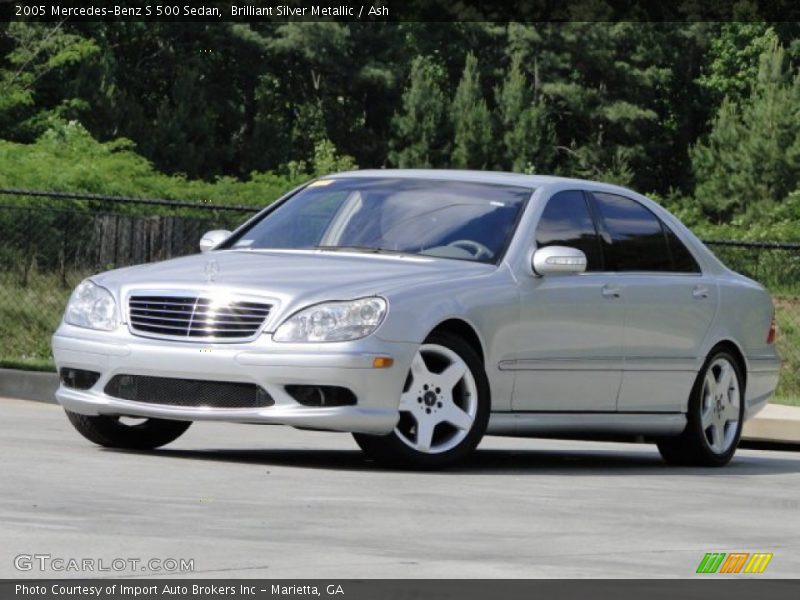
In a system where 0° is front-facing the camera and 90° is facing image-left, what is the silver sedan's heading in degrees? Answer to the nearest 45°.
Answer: approximately 45°

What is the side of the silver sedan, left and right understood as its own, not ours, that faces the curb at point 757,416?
back

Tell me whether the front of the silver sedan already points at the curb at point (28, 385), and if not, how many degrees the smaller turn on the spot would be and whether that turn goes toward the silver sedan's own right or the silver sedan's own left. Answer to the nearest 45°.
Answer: approximately 90° to the silver sedan's own right
